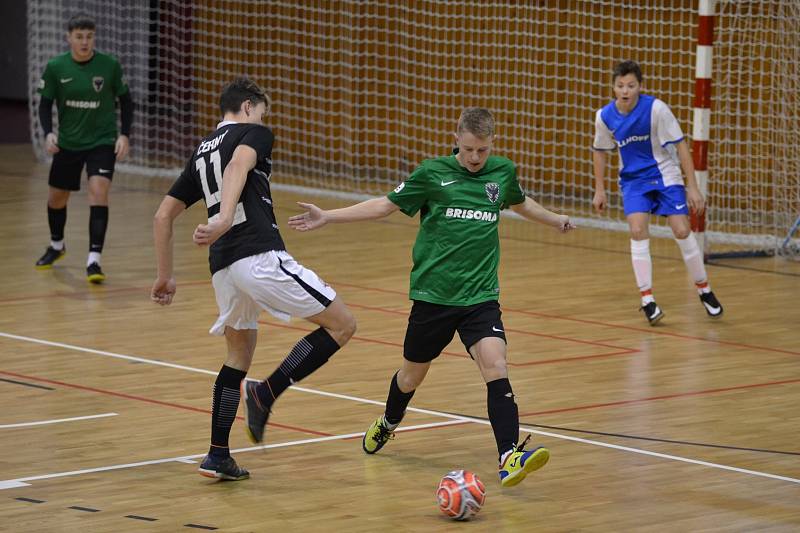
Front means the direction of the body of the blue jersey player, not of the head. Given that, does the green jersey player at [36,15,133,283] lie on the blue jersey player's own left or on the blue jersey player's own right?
on the blue jersey player's own right

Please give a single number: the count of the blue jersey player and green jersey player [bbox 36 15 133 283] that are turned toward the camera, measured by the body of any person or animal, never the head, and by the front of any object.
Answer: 2

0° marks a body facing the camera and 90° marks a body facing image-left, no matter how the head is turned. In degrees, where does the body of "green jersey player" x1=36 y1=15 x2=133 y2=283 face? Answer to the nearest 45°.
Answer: approximately 0°

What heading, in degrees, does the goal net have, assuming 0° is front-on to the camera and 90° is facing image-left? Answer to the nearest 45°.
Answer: approximately 45°

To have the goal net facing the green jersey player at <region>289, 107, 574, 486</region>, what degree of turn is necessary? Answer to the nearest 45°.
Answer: approximately 45° to its left
